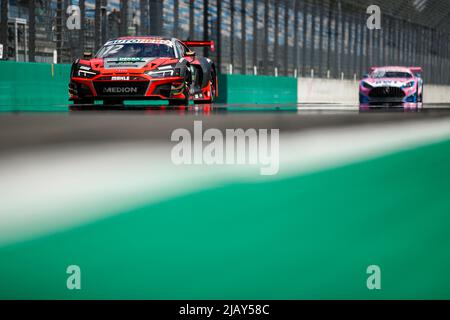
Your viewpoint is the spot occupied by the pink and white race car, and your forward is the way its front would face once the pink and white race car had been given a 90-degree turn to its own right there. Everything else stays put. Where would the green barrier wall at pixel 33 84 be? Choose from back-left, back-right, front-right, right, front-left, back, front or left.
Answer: front-left

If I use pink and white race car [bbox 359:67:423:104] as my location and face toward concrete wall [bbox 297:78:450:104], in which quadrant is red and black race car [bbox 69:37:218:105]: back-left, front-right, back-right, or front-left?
back-left

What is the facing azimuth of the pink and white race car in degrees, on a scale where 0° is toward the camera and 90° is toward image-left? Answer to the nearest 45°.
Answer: approximately 0°

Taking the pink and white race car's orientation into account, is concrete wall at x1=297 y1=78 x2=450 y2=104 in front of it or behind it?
behind

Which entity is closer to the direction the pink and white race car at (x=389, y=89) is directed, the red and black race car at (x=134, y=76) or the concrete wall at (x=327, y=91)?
the red and black race car

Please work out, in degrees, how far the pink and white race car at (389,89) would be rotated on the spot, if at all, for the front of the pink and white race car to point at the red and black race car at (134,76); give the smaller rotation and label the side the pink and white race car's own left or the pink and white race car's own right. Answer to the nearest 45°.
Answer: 0° — it already faces it
